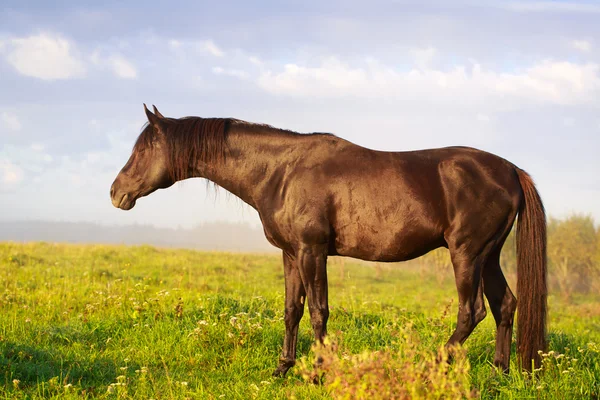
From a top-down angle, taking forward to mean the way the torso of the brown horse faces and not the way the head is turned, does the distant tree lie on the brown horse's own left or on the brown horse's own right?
on the brown horse's own right

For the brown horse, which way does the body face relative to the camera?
to the viewer's left
